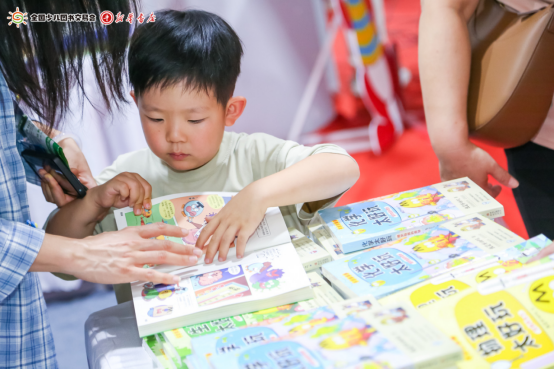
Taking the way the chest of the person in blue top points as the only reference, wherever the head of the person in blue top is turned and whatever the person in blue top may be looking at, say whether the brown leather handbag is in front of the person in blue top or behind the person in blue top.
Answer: in front

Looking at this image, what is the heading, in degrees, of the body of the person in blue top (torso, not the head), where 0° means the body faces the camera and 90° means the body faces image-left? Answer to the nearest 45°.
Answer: approximately 270°
